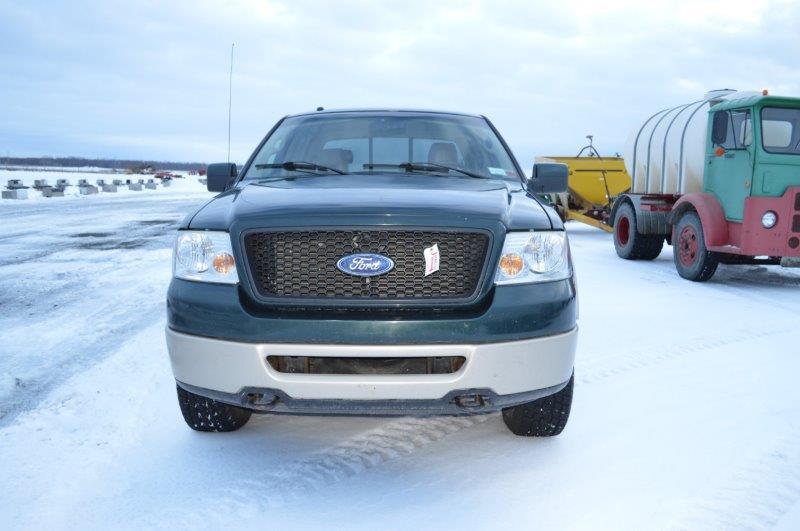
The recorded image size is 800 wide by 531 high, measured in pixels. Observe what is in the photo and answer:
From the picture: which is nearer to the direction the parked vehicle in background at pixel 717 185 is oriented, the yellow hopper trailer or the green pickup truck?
the green pickup truck

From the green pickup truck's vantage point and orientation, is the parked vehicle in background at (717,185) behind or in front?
behind

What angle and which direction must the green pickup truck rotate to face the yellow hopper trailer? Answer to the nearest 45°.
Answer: approximately 180°

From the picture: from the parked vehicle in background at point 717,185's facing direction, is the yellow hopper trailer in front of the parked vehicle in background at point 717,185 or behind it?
behind

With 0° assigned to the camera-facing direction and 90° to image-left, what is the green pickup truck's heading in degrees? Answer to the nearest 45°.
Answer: approximately 0°
